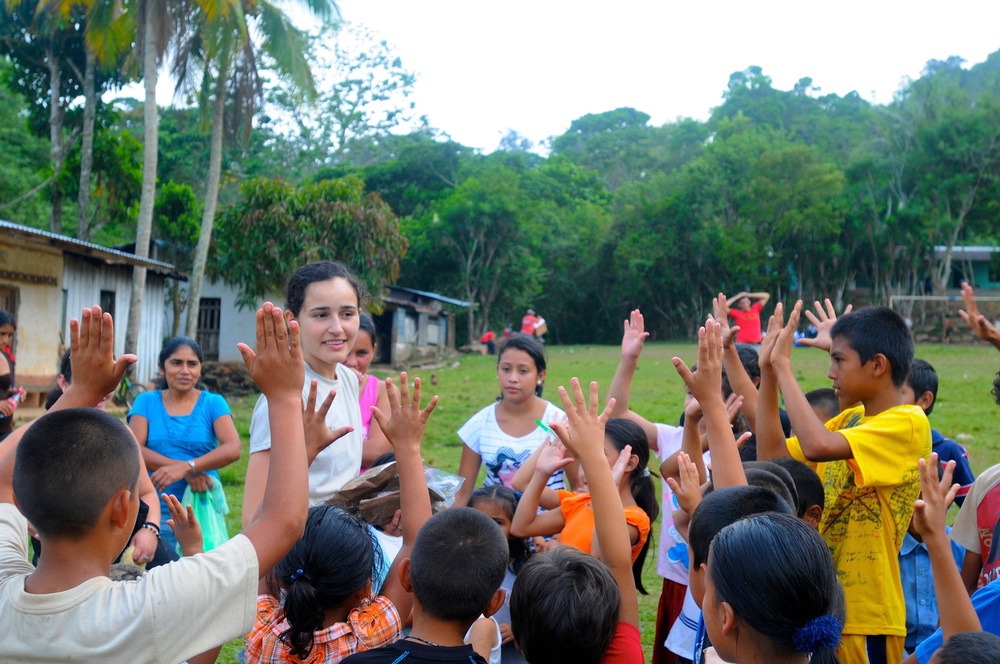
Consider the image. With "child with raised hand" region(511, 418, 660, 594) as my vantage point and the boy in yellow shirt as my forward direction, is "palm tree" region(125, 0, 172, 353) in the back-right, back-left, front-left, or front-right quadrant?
back-left

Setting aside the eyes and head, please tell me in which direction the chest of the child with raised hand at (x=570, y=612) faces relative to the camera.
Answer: away from the camera

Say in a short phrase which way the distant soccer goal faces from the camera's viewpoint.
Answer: facing the viewer

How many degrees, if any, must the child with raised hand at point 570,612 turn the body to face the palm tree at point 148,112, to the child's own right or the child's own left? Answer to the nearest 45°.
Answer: approximately 45° to the child's own left

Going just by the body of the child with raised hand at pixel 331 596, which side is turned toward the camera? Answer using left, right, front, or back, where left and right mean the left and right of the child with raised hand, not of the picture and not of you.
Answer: back

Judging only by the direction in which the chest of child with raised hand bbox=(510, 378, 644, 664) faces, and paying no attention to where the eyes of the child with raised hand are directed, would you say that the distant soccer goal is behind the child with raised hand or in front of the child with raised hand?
in front

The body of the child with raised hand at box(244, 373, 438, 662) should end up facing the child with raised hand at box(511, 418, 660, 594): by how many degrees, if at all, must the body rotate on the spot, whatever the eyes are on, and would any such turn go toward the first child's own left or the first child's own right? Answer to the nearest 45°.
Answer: approximately 45° to the first child's own right

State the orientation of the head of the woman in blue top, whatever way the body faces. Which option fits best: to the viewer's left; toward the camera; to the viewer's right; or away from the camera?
toward the camera

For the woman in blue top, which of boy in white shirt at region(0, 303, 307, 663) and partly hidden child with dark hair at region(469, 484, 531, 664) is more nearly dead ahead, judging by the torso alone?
the boy in white shirt

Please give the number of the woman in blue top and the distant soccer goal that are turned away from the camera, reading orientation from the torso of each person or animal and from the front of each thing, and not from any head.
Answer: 0

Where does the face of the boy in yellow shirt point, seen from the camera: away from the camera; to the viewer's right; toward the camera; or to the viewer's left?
to the viewer's left

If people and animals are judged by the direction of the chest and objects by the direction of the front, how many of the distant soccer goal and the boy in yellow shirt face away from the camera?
0
